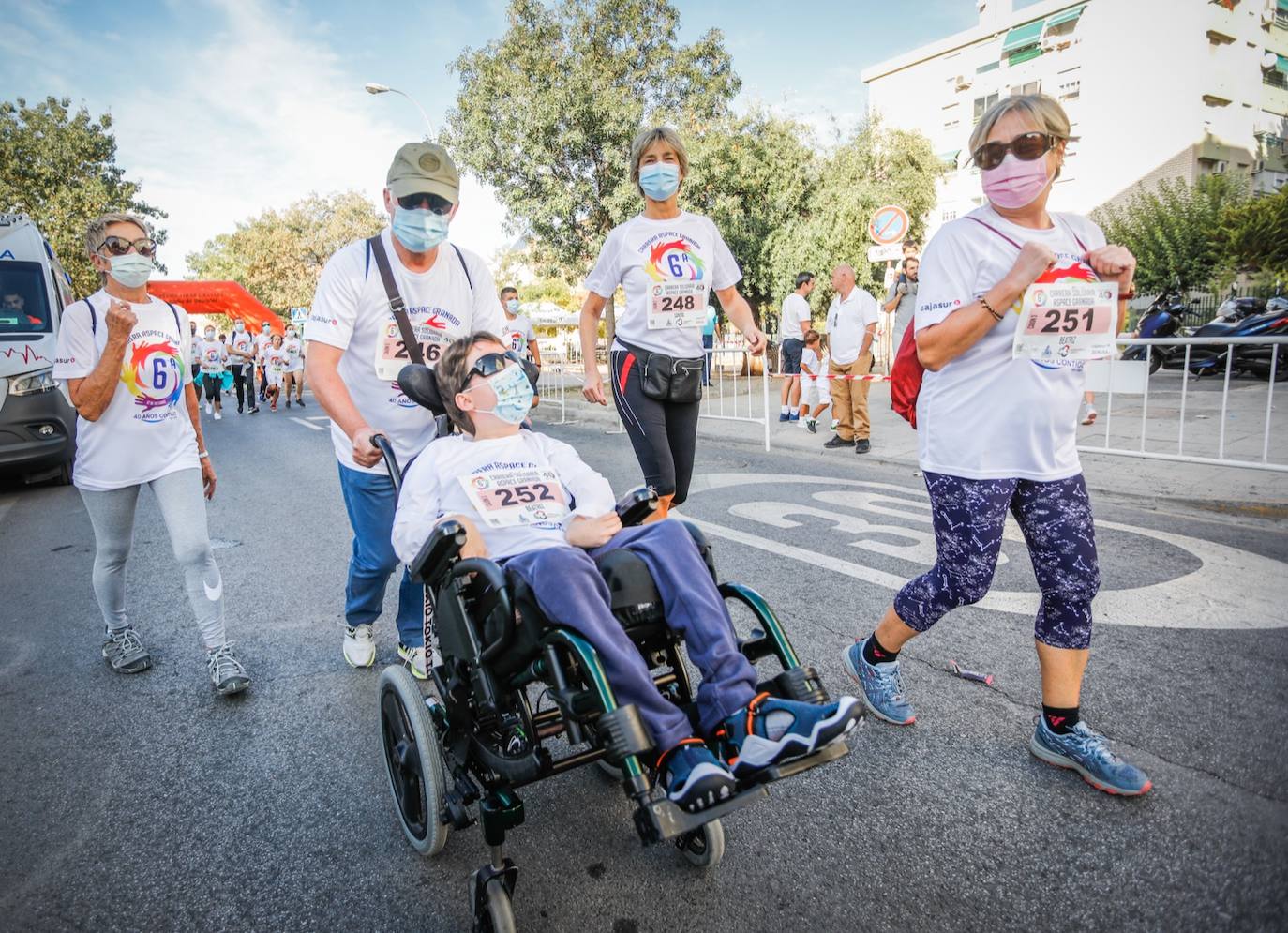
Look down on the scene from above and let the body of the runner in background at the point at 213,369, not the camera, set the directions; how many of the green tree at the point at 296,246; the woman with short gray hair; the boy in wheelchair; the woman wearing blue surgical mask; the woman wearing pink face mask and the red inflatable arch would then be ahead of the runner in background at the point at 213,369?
4

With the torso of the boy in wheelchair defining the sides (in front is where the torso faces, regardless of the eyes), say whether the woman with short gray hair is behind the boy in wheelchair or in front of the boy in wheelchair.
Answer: behind

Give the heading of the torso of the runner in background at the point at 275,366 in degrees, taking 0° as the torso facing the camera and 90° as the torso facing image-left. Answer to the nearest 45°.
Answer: approximately 0°

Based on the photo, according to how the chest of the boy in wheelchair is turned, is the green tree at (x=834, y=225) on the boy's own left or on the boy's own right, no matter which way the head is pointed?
on the boy's own left
